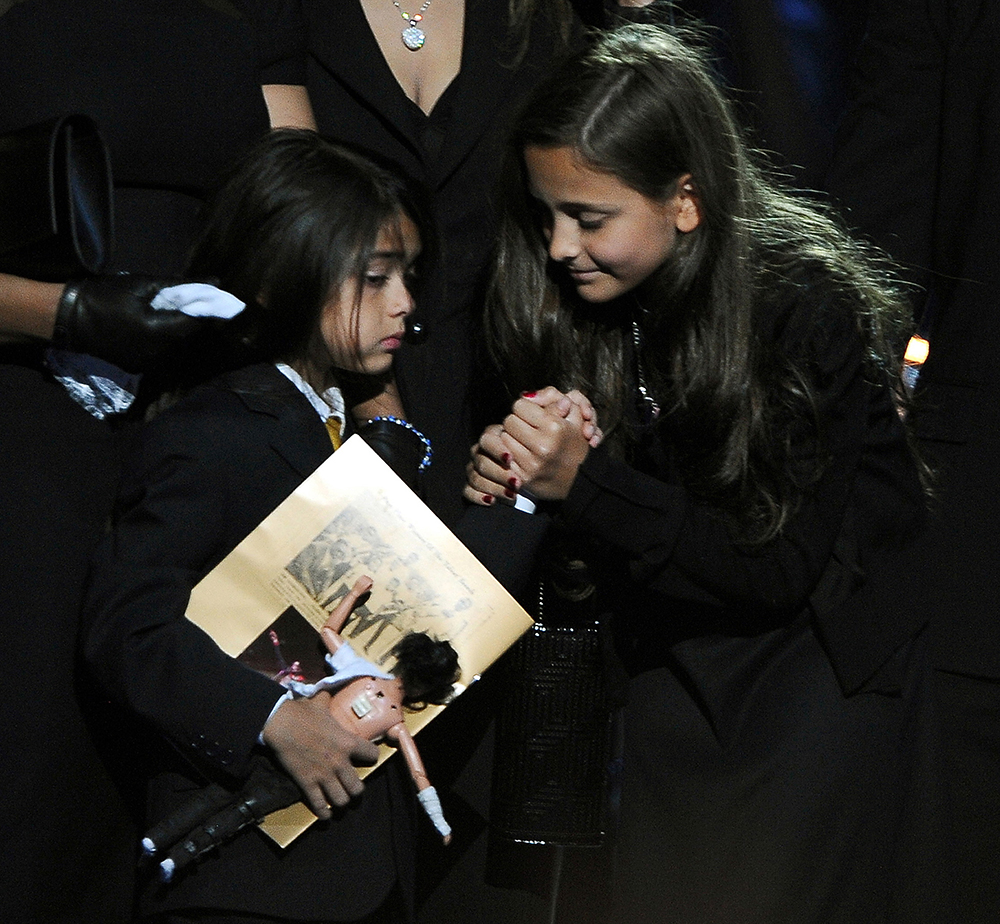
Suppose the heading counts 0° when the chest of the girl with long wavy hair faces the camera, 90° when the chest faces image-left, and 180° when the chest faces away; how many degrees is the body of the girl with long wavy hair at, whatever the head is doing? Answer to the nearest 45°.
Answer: approximately 45°

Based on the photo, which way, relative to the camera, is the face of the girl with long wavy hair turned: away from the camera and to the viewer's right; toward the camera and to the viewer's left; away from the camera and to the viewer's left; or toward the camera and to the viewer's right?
toward the camera and to the viewer's left
